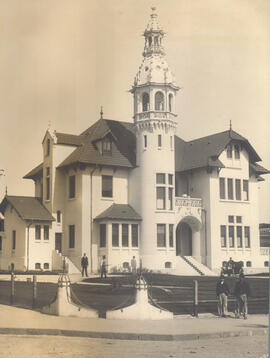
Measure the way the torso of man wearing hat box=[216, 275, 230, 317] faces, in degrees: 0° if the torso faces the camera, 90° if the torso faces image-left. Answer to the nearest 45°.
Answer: approximately 0°

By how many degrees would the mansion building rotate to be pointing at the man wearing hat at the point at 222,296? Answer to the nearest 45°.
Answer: approximately 45° to its right

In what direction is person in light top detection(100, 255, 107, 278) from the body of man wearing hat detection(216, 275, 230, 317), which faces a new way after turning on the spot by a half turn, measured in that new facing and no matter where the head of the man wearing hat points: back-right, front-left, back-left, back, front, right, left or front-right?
front-left

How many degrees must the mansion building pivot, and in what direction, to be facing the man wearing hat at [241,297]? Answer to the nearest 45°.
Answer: approximately 45° to its right

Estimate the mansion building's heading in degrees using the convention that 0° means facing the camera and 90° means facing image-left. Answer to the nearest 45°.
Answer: approximately 315°

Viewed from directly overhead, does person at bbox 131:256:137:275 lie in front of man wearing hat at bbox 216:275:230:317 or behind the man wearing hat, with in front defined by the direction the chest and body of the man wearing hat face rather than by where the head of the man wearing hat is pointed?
behind
